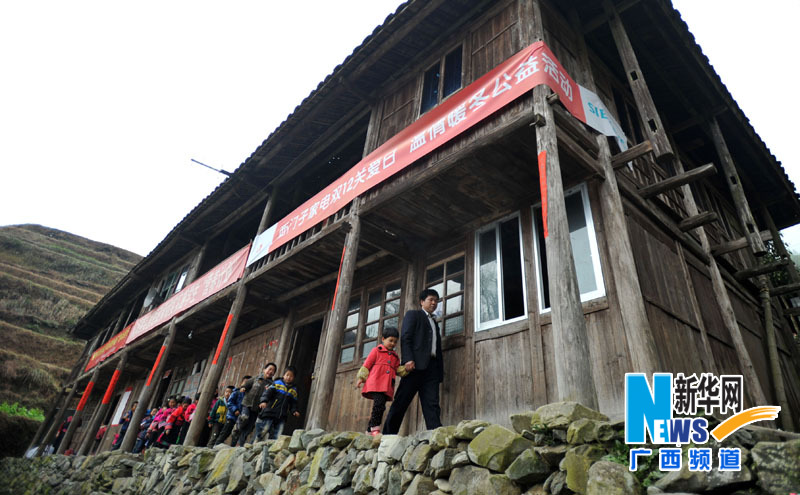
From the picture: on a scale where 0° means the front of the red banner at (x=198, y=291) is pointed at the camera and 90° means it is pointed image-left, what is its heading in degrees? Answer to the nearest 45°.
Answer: approximately 45°

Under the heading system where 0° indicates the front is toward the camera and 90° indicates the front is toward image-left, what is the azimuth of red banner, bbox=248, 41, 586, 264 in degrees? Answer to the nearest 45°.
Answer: approximately 45°

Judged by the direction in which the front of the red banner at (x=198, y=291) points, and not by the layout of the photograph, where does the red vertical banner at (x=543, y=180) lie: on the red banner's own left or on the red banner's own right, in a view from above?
on the red banner's own left

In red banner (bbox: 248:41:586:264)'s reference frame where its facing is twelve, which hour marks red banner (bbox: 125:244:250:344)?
red banner (bbox: 125:244:250:344) is roughly at 3 o'clock from red banner (bbox: 248:41:586:264).

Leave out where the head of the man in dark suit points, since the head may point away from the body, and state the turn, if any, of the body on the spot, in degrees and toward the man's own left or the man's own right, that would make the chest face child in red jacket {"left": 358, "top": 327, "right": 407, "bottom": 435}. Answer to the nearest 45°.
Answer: approximately 135° to the man's own right

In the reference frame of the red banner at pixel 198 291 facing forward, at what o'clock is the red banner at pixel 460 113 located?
the red banner at pixel 460 113 is roughly at 10 o'clock from the red banner at pixel 198 291.

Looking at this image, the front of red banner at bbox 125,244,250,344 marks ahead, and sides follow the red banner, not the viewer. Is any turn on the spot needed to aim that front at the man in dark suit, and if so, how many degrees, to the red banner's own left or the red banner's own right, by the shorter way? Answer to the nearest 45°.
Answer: approximately 45° to the red banner's own left
